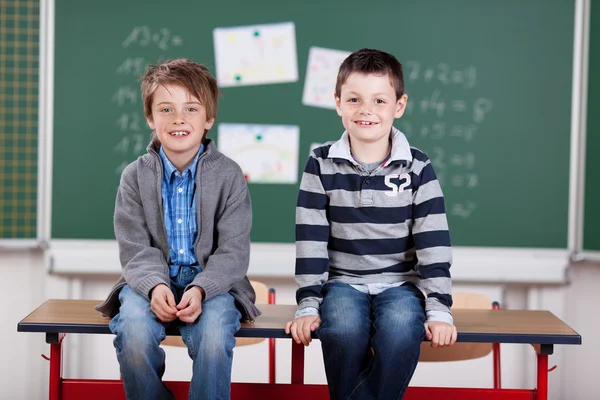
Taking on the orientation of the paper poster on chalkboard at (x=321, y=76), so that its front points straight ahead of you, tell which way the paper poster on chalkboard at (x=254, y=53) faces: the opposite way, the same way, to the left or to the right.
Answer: the same way

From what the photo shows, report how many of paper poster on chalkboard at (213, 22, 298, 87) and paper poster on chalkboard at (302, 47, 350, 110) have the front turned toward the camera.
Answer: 2

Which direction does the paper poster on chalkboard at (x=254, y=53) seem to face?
toward the camera

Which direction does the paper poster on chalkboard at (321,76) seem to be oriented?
toward the camera

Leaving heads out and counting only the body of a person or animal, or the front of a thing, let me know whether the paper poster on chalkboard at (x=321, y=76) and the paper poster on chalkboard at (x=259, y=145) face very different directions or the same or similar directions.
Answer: same or similar directions

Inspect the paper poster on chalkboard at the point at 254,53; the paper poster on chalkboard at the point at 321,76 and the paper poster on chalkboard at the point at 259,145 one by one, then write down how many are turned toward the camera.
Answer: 3

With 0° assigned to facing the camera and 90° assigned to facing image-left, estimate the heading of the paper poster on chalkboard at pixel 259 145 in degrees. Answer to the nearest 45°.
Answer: approximately 0°

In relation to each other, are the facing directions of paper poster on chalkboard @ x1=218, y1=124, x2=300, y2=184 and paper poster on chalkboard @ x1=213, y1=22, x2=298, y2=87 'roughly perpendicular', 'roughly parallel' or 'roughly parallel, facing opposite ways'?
roughly parallel
